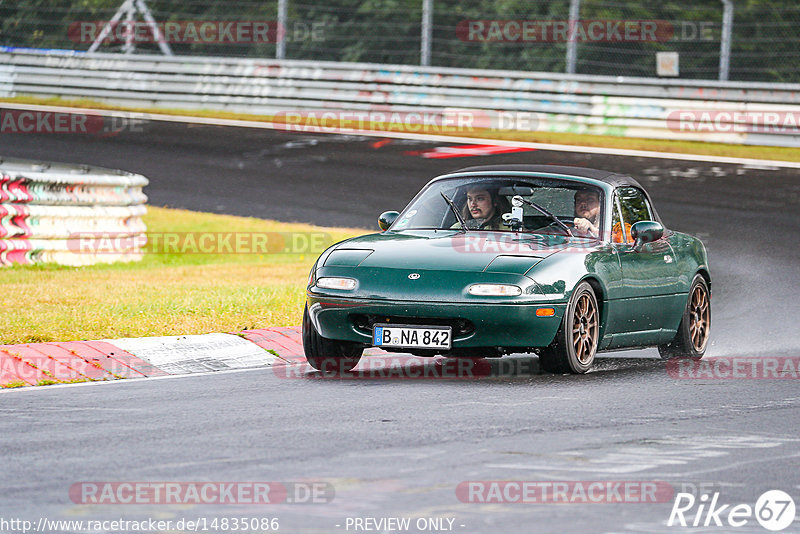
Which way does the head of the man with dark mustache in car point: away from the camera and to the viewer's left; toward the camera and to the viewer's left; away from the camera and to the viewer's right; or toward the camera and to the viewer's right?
toward the camera and to the viewer's left

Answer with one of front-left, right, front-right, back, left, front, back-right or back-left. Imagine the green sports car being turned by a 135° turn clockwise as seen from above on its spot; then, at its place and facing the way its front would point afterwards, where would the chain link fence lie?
front

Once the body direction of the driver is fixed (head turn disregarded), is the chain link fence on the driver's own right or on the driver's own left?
on the driver's own right

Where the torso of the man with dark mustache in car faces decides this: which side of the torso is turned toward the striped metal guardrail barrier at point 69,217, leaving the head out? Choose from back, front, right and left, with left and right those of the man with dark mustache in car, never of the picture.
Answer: right

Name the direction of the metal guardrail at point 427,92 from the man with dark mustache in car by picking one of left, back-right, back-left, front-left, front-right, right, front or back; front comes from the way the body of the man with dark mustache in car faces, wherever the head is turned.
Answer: back-right

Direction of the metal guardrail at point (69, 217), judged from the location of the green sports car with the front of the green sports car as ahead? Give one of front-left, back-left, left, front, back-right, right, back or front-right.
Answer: right

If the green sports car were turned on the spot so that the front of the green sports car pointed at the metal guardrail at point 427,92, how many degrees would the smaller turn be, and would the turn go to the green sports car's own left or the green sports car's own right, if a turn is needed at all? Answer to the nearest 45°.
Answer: approximately 135° to the green sports car's own right

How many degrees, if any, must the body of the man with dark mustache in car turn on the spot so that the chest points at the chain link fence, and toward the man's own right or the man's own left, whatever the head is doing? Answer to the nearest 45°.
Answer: approximately 135° to the man's own right

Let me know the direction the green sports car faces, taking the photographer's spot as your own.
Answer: facing the viewer and to the left of the viewer

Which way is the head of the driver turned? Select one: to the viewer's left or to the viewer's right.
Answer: to the viewer's left
